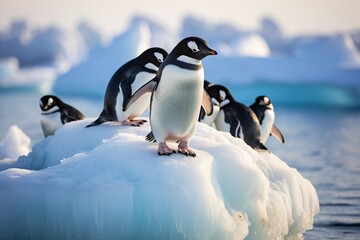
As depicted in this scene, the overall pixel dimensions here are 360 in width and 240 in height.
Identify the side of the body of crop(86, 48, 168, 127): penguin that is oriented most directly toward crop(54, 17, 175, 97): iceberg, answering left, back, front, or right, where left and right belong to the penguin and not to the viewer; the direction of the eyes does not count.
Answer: left

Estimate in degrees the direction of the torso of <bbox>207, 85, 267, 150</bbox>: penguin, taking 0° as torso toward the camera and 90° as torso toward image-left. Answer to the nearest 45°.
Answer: approximately 90°

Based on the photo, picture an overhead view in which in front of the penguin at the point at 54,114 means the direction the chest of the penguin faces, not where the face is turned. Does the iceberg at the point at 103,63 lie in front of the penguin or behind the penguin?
behind

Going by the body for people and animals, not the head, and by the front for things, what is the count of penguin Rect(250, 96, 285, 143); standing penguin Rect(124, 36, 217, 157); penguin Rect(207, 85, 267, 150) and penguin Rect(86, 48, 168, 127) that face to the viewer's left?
1

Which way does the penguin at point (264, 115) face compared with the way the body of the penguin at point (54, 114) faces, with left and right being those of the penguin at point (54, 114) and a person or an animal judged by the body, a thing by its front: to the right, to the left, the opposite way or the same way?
to the left

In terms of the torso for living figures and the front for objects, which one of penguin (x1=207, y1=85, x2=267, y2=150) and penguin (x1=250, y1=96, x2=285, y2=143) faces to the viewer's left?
penguin (x1=207, y1=85, x2=267, y2=150)

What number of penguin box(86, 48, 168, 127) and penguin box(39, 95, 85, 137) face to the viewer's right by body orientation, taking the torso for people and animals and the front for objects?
1

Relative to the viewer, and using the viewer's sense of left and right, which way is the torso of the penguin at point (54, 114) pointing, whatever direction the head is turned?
facing the viewer and to the left of the viewer

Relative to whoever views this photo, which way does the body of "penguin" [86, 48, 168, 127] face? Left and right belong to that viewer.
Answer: facing to the right of the viewer

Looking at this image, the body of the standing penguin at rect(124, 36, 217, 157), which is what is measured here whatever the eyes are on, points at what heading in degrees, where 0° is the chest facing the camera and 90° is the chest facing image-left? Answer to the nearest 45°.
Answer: approximately 315°

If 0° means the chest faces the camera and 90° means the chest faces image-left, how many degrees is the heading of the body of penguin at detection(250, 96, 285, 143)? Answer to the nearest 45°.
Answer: approximately 315°

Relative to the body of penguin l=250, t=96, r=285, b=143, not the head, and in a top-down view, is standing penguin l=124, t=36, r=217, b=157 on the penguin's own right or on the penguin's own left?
on the penguin's own right

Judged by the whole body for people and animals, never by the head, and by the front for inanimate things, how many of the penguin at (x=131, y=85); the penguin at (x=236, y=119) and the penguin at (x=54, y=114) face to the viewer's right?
1

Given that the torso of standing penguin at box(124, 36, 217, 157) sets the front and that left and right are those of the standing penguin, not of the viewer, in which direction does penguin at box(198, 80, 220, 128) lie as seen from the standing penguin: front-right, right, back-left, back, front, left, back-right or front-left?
back-left
